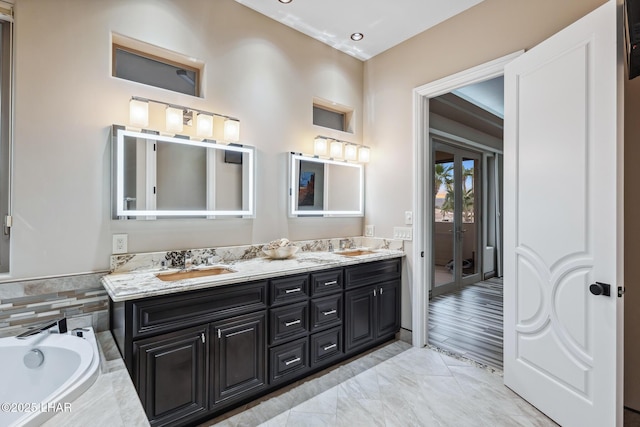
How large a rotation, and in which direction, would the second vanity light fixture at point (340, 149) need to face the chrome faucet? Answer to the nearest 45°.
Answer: approximately 90° to its right

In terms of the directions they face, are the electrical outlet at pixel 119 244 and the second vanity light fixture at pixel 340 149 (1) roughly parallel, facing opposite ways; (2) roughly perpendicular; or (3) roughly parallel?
roughly parallel

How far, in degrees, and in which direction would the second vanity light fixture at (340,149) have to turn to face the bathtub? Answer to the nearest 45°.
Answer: approximately 90° to its right

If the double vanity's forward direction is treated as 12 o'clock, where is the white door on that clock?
The white door is roughly at 11 o'clock from the double vanity.

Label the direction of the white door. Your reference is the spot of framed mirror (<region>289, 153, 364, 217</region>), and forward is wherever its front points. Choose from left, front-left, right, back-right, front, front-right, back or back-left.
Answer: front

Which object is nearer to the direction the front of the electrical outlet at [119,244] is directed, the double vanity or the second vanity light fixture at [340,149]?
the double vanity

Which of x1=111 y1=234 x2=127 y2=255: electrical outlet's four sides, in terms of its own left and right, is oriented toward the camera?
front

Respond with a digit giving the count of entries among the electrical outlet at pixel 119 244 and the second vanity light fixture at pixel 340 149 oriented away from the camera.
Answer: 0

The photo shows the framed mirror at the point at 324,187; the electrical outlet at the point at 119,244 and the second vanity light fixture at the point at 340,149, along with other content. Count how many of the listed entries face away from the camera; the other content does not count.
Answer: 0

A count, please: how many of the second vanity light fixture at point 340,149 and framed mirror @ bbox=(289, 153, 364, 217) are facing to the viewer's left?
0

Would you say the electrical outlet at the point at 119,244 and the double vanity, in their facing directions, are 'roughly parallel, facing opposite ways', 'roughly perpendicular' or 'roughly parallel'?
roughly parallel

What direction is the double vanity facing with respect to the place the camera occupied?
facing the viewer and to the right of the viewer

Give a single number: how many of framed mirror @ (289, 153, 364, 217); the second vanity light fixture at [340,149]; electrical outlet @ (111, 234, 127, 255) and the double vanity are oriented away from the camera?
0

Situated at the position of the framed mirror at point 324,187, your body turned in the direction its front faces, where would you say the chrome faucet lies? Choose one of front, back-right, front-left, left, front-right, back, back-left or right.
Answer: right

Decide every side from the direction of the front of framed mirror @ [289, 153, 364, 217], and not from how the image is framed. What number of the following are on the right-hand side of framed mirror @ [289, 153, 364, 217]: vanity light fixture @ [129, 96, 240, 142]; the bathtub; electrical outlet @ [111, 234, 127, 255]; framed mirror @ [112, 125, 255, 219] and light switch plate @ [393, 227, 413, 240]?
4
